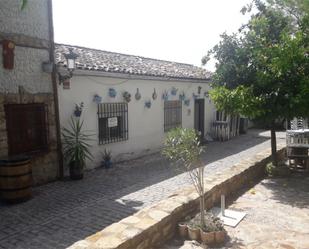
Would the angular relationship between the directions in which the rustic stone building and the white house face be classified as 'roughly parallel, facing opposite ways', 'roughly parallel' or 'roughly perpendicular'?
roughly parallel

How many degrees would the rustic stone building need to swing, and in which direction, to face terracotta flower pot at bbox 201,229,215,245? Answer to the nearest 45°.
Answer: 0° — it already faces it

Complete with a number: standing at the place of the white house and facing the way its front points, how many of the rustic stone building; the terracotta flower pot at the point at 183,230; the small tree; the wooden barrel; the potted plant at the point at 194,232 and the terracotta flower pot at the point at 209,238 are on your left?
0

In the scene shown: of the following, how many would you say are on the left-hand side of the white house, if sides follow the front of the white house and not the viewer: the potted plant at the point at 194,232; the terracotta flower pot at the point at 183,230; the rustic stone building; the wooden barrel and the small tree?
0

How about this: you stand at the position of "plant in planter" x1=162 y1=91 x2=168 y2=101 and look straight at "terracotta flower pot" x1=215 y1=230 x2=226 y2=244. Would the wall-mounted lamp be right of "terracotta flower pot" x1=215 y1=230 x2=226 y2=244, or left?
right

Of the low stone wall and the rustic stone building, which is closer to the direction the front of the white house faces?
the low stone wall

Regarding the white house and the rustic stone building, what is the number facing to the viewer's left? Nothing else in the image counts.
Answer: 0

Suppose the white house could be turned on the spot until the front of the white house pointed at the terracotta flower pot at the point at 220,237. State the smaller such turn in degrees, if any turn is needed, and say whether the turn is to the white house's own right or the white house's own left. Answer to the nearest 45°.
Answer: approximately 45° to the white house's own right

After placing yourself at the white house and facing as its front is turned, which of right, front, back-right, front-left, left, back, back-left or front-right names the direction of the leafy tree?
front

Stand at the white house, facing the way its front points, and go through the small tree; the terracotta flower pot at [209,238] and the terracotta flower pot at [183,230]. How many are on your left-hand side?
0

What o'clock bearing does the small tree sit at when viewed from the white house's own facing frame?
The small tree is roughly at 1 o'clock from the white house.

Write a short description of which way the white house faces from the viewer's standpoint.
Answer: facing the viewer and to the right of the viewer

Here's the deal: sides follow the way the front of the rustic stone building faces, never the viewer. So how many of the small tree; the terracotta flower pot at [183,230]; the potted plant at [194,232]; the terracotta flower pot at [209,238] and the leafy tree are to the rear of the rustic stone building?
0

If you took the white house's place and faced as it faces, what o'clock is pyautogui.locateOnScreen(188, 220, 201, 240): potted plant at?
The potted plant is roughly at 1 o'clock from the white house.

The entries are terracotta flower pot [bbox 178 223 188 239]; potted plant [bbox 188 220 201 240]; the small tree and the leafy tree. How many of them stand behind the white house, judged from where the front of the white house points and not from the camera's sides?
0

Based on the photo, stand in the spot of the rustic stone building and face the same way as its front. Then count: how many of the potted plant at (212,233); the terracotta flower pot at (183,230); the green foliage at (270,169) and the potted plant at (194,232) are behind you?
0
